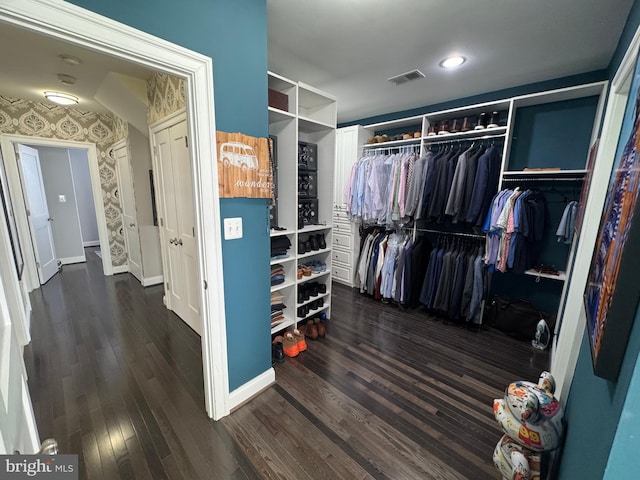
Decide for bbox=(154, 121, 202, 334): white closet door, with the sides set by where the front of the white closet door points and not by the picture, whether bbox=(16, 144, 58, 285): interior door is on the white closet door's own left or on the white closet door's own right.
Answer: on the white closet door's own right

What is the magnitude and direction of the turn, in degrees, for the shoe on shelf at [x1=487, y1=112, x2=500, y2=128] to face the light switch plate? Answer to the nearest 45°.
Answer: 0° — it already faces it
